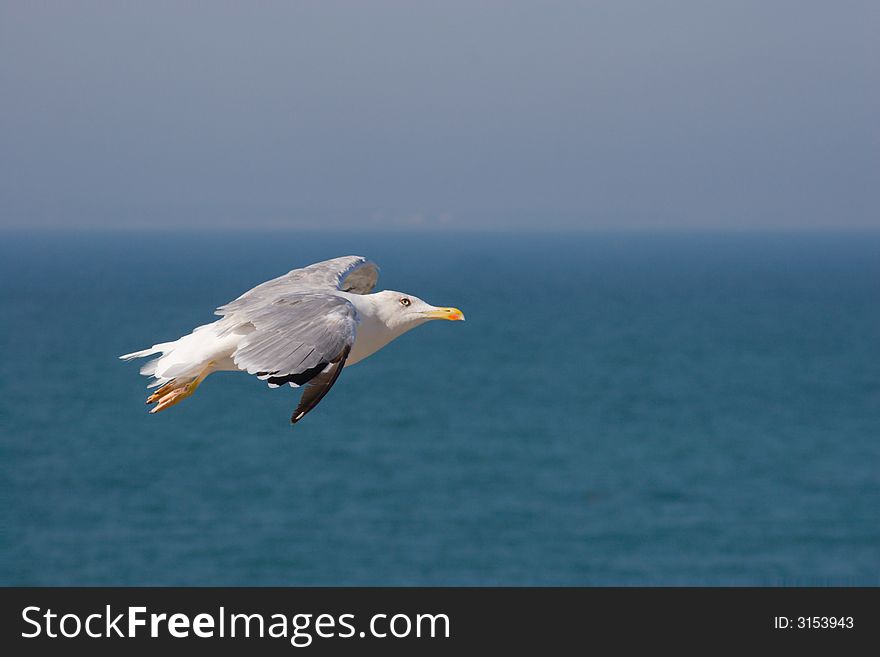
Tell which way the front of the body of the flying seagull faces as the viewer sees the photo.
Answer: to the viewer's right
